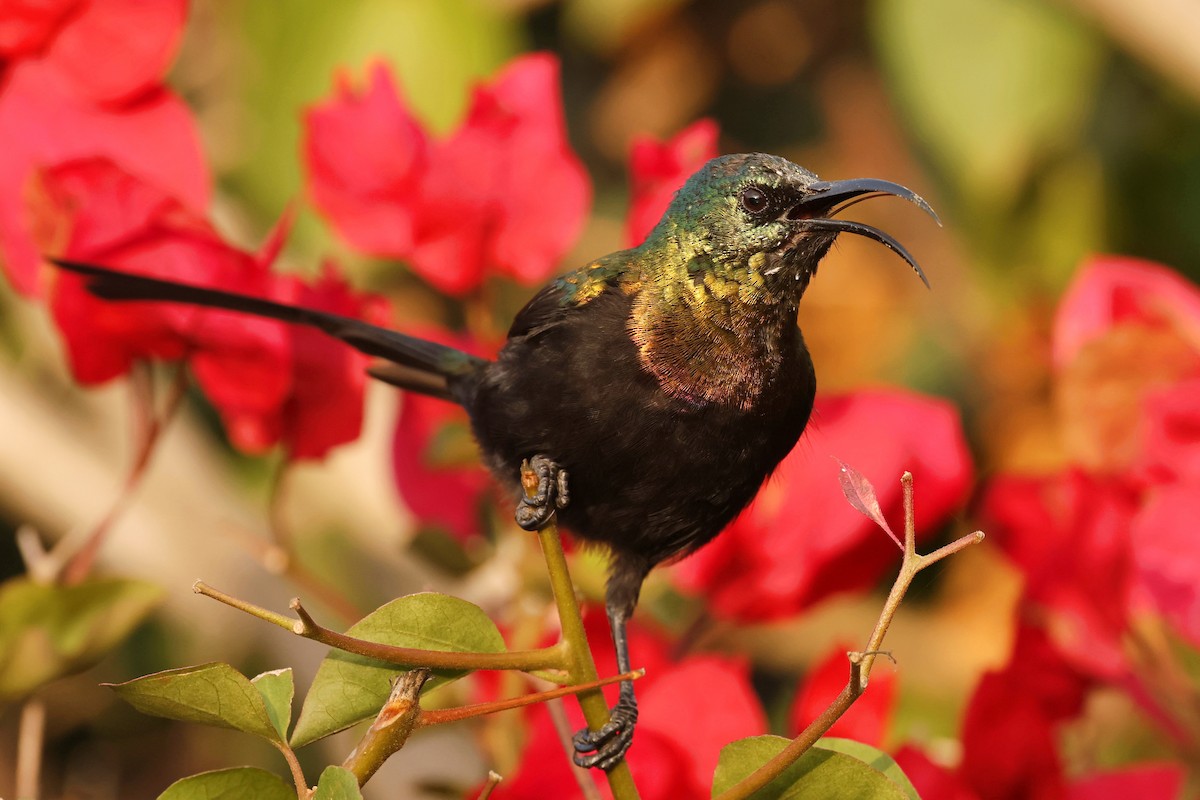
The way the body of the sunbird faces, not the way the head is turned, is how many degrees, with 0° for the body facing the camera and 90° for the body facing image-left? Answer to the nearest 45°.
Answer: approximately 315°
